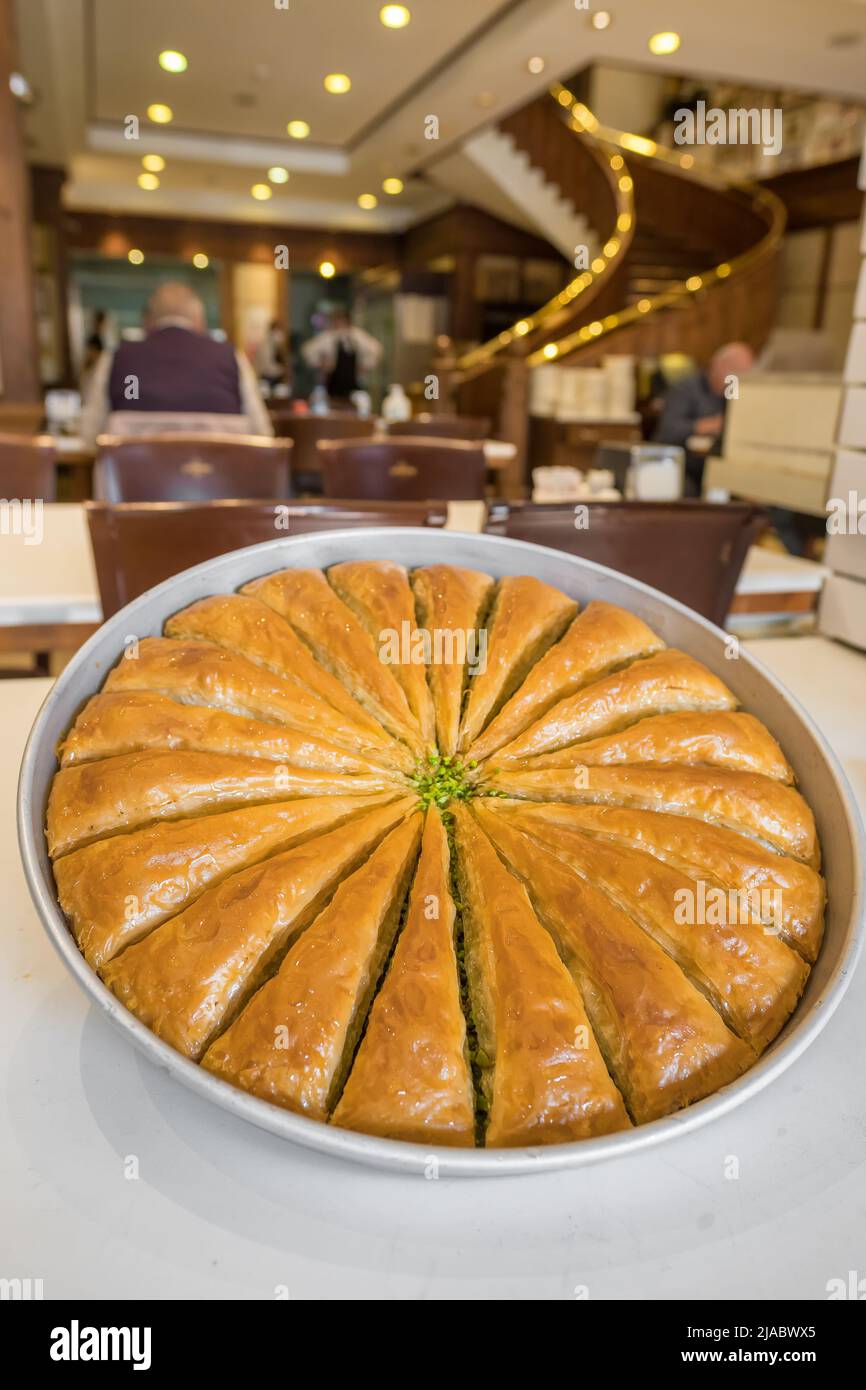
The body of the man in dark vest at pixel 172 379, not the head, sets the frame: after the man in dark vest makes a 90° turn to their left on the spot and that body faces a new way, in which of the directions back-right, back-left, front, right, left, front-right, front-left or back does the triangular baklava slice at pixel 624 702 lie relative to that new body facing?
left

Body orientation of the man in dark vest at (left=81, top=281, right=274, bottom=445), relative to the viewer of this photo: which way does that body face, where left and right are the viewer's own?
facing away from the viewer

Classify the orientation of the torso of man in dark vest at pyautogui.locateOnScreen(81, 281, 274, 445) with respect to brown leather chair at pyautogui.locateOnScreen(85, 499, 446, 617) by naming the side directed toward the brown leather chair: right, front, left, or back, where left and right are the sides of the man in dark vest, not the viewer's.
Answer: back

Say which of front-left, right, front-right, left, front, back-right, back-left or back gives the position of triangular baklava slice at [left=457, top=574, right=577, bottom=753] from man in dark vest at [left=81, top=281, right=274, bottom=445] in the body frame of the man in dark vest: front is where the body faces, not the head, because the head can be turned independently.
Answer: back

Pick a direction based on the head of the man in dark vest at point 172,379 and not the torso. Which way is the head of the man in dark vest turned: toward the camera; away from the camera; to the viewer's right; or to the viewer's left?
away from the camera

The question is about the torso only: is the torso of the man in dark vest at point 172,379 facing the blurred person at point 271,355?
yes

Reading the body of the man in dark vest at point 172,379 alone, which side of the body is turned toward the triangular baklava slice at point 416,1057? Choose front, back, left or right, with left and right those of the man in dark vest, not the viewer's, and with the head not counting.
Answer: back

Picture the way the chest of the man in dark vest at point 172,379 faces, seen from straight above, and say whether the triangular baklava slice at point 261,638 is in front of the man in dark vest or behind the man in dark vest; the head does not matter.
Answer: behind

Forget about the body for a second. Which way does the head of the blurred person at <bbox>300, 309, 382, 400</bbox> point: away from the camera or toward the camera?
toward the camera

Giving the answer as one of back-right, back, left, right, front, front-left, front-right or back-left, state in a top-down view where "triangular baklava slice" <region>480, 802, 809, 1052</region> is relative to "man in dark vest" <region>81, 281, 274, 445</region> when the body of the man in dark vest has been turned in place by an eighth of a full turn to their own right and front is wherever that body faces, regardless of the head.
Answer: back-right
